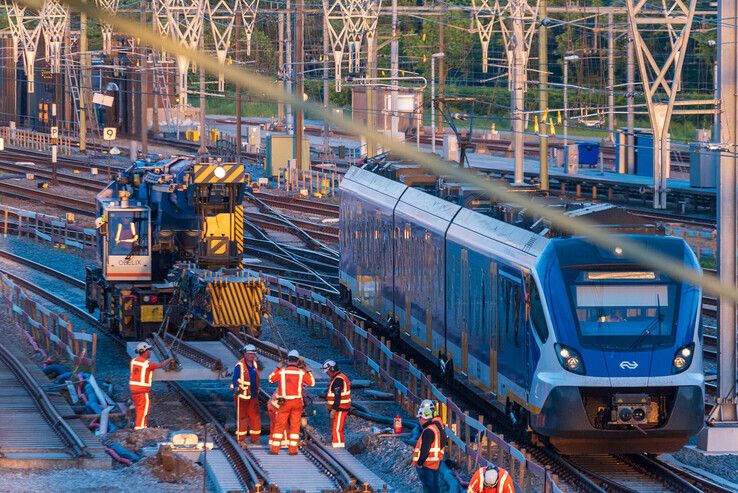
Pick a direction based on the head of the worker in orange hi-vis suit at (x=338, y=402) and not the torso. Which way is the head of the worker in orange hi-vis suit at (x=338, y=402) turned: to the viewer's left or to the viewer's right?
to the viewer's left

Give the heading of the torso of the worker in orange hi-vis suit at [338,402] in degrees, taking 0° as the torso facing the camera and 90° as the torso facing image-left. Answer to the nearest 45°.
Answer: approximately 90°

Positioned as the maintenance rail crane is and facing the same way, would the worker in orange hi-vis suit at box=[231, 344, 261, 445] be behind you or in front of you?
in front

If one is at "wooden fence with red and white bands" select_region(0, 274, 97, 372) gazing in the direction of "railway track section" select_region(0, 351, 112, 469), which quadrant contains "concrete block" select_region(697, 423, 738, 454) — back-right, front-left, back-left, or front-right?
front-left

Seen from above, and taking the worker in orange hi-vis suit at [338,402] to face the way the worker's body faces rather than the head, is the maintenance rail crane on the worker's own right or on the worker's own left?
on the worker's own right

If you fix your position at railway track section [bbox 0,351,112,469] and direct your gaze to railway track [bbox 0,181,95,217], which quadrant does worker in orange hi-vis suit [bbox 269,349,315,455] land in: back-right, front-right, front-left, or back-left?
back-right

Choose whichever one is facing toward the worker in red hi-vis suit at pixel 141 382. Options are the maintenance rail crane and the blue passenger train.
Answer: the maintenance rail crane

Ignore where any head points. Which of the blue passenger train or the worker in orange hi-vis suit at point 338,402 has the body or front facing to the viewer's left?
the worker in orange hi-vis suit

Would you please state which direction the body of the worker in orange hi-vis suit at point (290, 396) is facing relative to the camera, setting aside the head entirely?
away from the camera

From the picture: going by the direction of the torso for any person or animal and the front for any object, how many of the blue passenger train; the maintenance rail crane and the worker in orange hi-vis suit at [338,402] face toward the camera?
2

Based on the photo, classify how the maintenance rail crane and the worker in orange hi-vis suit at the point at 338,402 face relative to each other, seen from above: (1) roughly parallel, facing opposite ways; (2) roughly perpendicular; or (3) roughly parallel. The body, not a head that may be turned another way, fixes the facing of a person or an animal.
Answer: roughly perpendicular

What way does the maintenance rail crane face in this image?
toward the camera

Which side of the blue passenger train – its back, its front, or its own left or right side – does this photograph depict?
front

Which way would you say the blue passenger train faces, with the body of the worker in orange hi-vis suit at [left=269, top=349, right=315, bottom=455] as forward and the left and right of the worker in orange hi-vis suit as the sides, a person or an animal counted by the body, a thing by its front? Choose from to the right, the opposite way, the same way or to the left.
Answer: the opposite way

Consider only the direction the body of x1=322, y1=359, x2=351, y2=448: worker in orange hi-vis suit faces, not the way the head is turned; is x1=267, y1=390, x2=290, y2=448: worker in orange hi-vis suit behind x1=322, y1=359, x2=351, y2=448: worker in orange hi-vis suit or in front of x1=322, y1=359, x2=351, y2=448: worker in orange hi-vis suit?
in front
